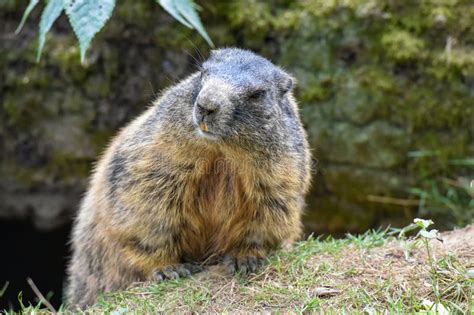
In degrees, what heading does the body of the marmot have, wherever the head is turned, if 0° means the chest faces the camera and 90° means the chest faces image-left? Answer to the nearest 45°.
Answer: approximately 315°
